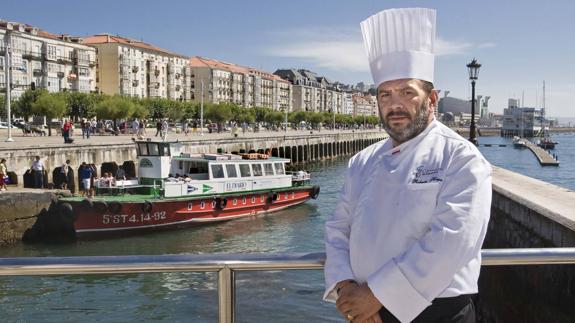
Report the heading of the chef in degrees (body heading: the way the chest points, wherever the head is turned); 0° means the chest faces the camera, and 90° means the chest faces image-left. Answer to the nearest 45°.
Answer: approximately 45°

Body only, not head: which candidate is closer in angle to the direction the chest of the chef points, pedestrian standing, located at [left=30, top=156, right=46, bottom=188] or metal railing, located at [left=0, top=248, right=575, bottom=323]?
the metal railing

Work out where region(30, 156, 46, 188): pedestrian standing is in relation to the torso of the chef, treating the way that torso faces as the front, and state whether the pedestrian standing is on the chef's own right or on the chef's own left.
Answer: on the chef's own right

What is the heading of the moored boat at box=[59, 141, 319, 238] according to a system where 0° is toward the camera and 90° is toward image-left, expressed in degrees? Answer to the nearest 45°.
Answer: approximately 45°

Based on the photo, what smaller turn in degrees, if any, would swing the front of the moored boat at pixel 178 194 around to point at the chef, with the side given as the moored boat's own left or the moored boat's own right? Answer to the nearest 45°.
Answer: approximately 45° to the moored boat's own left
